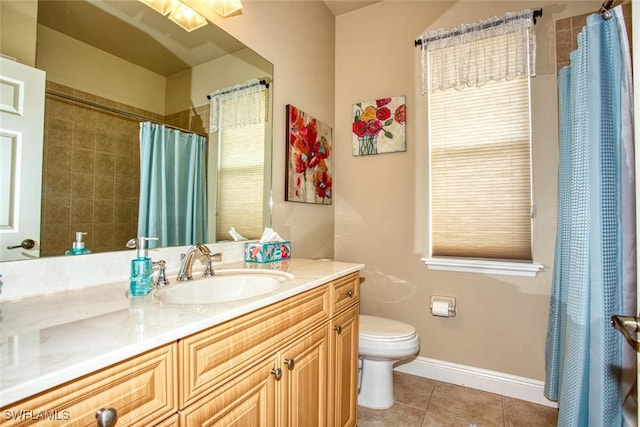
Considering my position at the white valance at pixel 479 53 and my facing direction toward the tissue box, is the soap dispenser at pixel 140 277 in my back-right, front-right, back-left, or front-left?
front-left

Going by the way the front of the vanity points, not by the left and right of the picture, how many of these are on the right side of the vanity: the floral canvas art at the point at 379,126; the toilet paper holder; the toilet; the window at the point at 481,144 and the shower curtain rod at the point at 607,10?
0

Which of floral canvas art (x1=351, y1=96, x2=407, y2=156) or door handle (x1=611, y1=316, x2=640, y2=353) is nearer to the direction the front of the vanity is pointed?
the door handle

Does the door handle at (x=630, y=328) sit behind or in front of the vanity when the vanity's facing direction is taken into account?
in front

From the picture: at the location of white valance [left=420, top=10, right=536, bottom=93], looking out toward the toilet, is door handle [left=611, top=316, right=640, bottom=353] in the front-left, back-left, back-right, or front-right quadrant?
front-left

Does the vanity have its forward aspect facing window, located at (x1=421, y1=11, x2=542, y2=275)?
no

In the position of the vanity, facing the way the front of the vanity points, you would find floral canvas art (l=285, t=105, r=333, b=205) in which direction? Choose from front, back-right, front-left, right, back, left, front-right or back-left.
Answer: left

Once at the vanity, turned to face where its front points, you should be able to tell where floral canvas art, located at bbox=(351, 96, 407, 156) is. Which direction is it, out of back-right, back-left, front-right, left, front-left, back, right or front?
left

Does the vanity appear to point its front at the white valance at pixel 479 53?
no

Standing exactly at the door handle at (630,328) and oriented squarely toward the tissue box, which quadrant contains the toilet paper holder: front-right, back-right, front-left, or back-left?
front-right

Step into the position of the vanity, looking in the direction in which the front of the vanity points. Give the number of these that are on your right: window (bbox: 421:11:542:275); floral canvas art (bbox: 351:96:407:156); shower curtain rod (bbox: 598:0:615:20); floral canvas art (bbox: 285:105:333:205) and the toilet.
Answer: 0

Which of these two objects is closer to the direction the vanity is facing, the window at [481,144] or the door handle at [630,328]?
the door handle

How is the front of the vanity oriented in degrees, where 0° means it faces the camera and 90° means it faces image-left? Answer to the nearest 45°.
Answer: approximately 315°

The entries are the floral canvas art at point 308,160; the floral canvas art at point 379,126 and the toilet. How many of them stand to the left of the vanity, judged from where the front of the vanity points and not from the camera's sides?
3

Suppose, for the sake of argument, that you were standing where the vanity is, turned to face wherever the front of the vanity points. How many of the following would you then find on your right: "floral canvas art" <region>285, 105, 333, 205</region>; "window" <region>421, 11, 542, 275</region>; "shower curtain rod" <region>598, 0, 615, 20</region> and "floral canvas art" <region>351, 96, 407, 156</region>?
0

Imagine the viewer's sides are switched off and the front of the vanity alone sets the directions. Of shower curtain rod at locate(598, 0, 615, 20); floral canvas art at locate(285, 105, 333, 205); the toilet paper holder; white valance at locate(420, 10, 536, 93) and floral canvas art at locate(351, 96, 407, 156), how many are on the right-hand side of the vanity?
0

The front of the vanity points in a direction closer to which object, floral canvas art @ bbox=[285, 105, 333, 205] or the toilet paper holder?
the toilet paper holder

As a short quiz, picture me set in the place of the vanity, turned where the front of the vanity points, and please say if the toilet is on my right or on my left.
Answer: on my left
